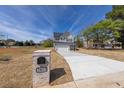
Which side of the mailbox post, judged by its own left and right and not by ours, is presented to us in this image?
front

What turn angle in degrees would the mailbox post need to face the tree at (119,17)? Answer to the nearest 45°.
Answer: approximately 135° to its left

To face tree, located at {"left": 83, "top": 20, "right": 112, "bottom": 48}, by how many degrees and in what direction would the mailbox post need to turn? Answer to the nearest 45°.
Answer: approximately 135° to its left

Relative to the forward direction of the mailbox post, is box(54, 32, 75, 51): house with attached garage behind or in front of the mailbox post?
behind
